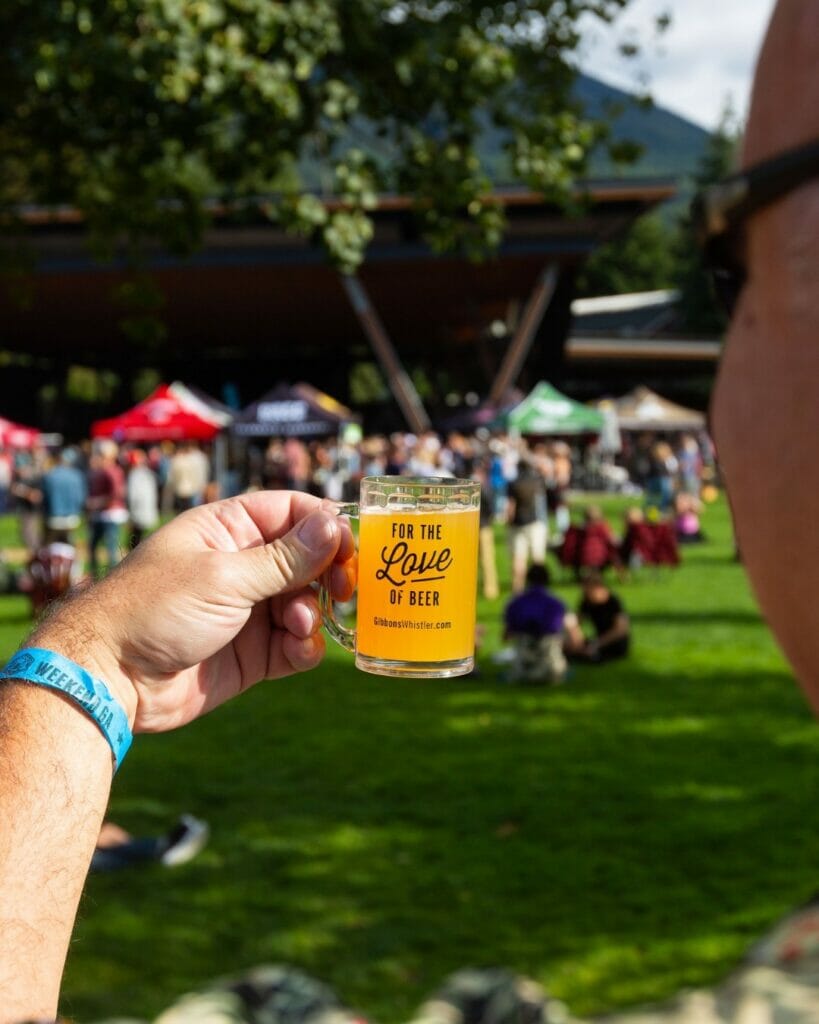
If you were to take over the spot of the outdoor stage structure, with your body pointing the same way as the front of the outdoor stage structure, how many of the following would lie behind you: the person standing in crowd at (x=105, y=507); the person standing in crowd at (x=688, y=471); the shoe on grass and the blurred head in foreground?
0

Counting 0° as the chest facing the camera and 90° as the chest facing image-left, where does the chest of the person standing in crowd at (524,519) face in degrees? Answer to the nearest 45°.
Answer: approximately 180°

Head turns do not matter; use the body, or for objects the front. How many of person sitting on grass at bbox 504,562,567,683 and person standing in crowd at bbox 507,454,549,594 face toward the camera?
0

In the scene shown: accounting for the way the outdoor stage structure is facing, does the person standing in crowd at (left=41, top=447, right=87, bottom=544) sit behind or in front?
in front

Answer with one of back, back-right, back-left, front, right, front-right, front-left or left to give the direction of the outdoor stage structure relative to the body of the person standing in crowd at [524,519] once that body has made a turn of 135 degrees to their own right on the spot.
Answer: back-left

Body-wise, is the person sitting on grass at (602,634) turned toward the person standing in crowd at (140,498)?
no

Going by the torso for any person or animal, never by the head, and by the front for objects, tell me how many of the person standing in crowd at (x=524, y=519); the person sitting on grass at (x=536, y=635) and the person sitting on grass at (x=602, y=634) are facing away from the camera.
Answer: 2

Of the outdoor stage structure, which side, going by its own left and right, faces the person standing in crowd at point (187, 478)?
front

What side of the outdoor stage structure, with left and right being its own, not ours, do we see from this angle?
front

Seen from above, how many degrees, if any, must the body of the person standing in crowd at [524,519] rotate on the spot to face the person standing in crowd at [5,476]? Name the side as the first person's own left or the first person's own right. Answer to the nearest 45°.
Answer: approximately 45° to the first person's own left

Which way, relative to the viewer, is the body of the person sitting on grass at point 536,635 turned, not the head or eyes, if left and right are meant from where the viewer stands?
facing away from the viewer

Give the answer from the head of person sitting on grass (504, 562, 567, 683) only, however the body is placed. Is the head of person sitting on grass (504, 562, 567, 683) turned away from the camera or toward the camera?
away from the camera

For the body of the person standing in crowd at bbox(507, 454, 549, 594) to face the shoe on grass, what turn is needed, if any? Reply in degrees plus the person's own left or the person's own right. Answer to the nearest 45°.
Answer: approximately 180°

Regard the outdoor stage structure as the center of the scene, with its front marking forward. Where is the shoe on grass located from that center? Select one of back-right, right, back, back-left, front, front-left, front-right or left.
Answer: front
